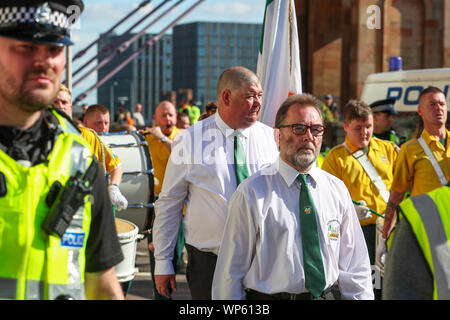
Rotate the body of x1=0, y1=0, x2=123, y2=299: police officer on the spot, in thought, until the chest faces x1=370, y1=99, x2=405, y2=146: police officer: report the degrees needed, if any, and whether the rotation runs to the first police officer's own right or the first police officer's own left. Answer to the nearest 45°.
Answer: approximately 135° to the first police officer's own left

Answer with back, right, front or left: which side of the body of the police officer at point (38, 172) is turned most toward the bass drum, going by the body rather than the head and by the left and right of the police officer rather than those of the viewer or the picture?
back

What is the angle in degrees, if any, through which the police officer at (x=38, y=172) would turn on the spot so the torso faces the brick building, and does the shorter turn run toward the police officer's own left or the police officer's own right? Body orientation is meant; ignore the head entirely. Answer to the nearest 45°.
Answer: approximately 135° to the police officer's own left

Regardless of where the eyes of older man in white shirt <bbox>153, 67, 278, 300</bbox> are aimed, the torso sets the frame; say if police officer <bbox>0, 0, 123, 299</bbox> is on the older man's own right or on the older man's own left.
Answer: on the older man's own right

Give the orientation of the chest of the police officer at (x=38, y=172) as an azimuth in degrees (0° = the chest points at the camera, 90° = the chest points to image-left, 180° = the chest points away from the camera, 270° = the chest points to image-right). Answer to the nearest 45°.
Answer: approximately 0°

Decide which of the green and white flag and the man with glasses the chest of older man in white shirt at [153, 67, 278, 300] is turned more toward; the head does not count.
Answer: the man with glasses

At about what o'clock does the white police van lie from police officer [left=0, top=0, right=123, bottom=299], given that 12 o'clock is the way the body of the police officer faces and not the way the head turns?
The white police van is roughly at 7 o'clock from the police officer.

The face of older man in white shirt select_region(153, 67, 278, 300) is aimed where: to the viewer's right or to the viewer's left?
to the viewer's right
